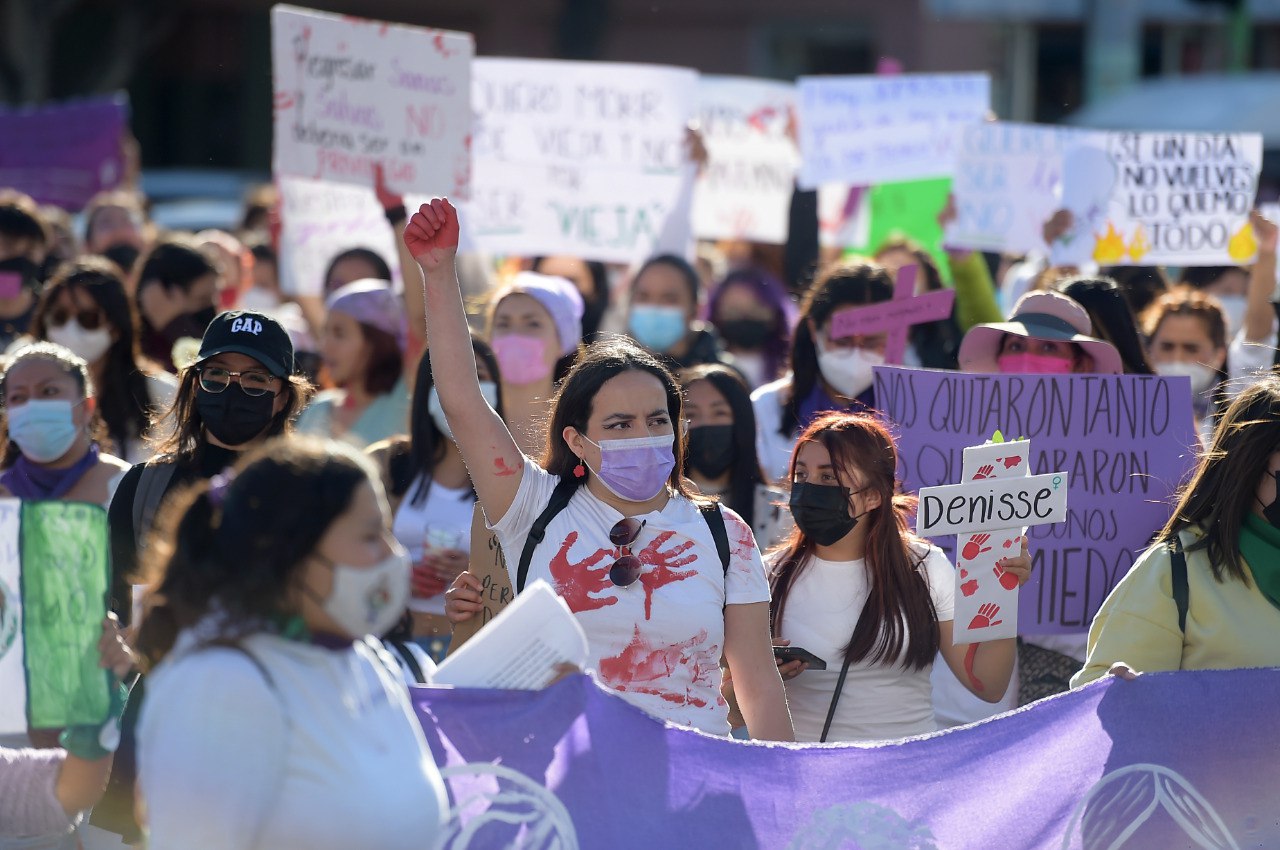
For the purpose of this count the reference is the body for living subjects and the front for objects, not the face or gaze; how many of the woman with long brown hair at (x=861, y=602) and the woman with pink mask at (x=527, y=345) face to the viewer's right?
0

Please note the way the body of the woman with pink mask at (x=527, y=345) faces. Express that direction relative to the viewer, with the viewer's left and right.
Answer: facing the viewer and to the left of the viewer

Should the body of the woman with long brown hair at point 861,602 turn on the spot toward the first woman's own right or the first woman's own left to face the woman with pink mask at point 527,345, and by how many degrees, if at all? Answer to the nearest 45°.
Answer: approximately 90° to the first woman's own right

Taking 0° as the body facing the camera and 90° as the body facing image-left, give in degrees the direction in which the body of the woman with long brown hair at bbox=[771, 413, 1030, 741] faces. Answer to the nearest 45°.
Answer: approximately 45°

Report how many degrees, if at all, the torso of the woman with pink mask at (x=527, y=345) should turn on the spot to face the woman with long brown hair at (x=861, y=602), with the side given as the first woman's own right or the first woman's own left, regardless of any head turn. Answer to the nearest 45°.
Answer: approximately 90° to the first woman's own left
